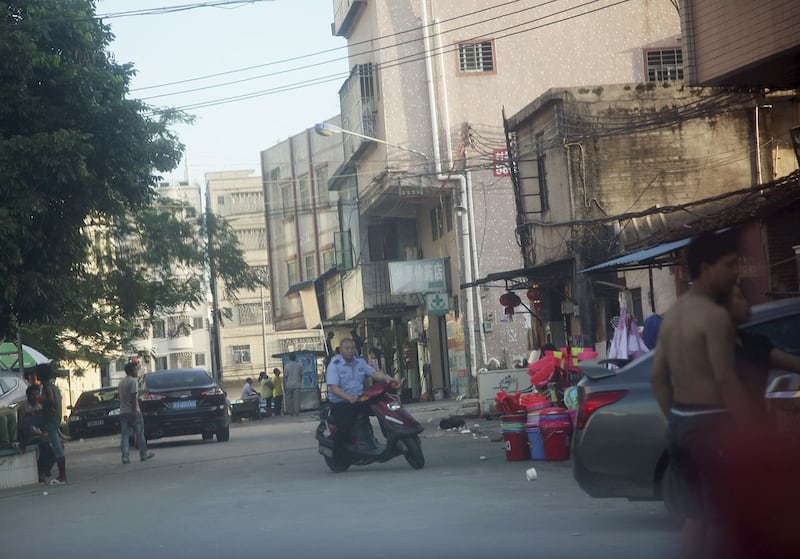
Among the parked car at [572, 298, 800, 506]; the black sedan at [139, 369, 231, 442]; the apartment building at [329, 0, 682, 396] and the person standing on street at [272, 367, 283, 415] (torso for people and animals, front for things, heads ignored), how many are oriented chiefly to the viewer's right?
1

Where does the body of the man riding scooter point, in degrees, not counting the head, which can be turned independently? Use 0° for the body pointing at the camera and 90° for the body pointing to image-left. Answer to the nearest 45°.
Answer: approximately 315°

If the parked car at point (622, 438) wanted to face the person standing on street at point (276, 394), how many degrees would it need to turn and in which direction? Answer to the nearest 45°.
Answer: approximately 135° to its left

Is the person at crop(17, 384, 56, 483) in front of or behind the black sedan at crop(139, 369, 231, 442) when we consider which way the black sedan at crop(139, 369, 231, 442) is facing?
behind

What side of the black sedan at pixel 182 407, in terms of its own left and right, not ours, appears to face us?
back

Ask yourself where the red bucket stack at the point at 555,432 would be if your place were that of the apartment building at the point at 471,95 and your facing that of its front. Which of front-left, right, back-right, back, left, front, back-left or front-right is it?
left

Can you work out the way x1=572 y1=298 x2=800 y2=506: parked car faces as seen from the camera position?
facing to the right of the viewer

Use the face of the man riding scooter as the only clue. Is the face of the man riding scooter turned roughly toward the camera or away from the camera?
toward the camera

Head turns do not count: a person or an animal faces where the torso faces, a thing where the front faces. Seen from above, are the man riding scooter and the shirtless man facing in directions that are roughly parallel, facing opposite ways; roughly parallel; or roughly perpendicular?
roughly perpendicular
